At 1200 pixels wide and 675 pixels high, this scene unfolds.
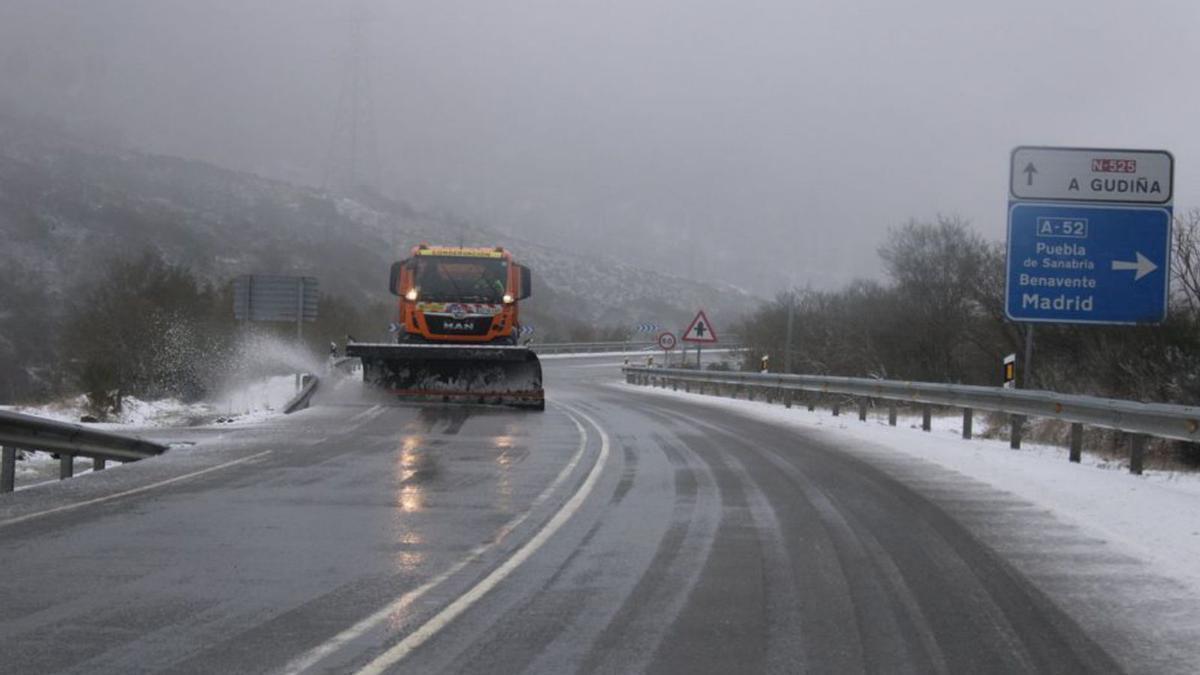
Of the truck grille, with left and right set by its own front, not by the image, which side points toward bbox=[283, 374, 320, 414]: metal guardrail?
right

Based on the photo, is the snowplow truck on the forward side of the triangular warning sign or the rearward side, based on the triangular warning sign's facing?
on the forward side

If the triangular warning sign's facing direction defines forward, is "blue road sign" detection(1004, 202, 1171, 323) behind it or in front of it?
in front

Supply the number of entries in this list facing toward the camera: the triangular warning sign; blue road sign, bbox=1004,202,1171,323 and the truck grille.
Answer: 3

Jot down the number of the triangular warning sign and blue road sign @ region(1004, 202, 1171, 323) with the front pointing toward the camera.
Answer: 2

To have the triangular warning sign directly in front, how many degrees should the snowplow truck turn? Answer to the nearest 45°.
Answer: approximately 135° to its left

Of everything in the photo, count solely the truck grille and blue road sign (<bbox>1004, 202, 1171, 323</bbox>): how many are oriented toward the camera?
2

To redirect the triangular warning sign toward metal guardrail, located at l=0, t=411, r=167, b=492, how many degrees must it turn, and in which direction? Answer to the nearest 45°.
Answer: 0° — it already faces it

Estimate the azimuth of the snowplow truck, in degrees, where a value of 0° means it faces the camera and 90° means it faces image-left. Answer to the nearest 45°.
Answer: approximately 0°
